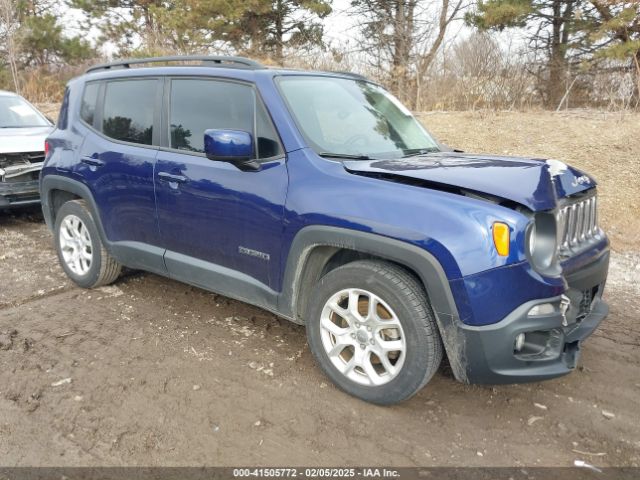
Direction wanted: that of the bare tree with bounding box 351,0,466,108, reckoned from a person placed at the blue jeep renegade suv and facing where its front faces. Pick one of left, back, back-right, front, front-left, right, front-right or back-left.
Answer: back-left

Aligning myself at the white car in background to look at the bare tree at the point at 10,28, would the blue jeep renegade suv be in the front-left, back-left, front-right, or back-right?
back-right

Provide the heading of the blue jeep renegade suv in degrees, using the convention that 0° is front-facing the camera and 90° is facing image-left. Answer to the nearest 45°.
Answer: approximately 315°

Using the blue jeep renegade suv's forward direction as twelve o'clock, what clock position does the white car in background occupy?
The white car in background is roughly at 6 o'clock from the blue jeep renegade suv.

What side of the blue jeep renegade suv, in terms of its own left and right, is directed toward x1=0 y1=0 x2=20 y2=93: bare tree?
back
